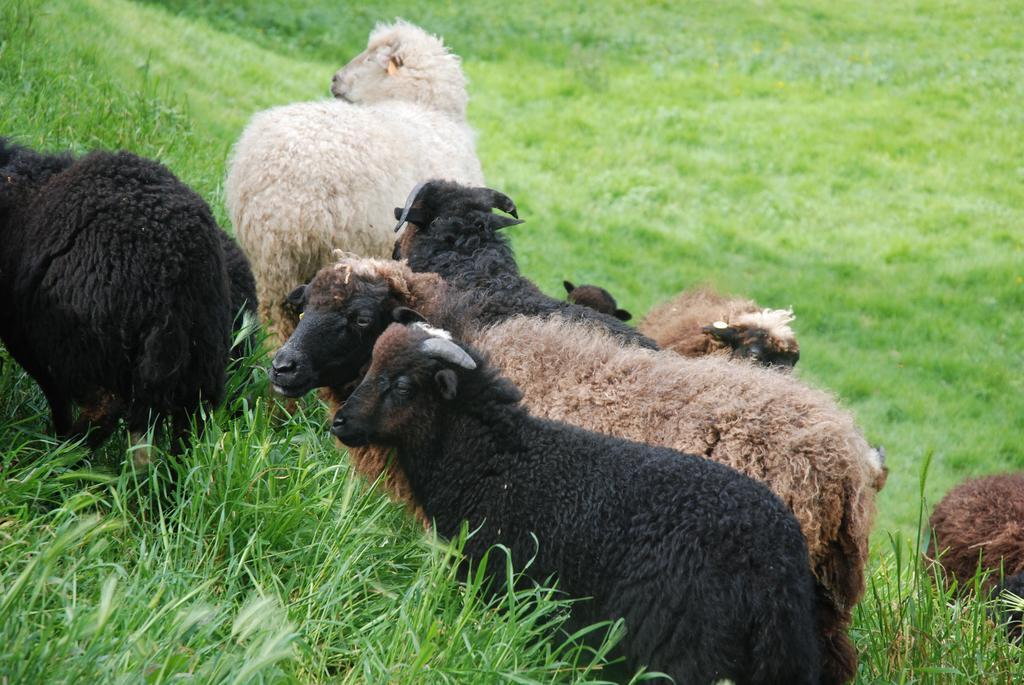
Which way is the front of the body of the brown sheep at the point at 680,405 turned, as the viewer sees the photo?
to the viewer's left

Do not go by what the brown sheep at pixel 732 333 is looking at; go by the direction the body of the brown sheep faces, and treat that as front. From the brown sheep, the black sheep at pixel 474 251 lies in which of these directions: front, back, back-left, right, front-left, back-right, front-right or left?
back-right

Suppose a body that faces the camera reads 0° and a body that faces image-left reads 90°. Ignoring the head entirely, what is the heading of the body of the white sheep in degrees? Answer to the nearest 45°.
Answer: approximately 225°

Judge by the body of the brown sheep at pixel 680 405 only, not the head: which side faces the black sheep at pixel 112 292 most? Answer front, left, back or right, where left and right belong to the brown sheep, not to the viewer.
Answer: front

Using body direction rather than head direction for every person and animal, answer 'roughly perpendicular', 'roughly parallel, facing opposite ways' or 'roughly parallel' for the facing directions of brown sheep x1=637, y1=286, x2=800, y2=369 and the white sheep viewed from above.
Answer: roughly perpendicular

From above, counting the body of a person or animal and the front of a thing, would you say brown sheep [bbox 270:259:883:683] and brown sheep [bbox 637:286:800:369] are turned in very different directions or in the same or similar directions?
very different directions

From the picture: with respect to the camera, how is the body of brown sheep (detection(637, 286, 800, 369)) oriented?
to the viewer's right

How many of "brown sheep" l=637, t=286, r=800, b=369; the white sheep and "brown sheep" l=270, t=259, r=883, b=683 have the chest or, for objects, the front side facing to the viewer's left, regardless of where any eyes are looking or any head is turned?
1

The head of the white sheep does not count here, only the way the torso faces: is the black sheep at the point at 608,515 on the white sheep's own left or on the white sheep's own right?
on the white sheep's own right
